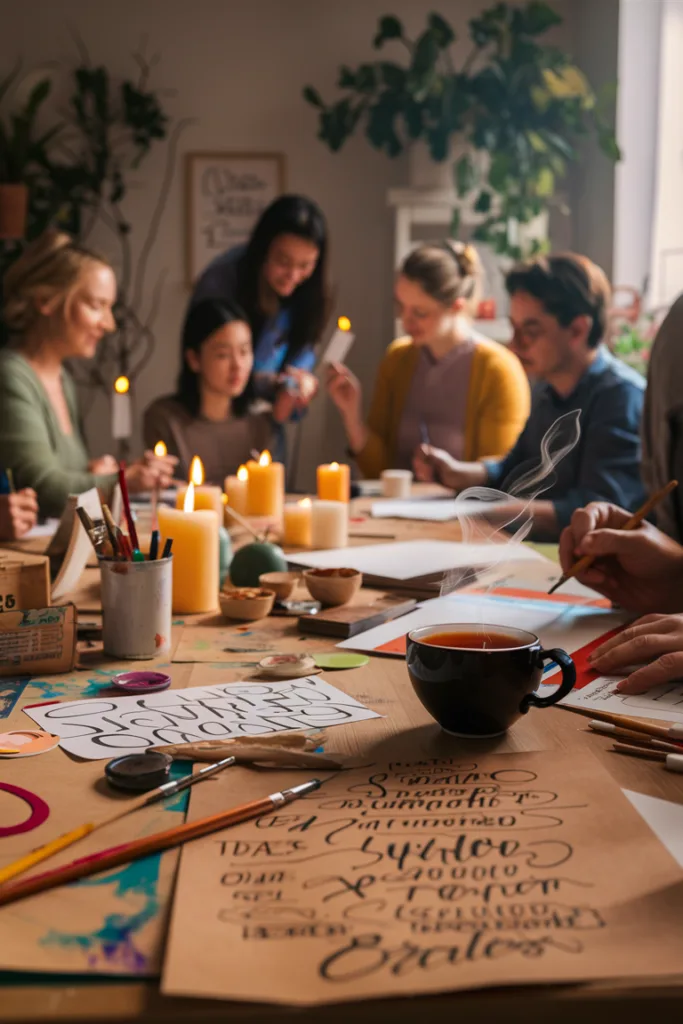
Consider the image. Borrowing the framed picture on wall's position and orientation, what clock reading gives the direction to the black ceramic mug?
The black ceramic mug is roughly at 12 o'clock from the framed picture on wall.

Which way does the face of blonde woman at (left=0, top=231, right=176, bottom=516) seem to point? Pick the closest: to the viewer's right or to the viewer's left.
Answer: to the viewer's right
